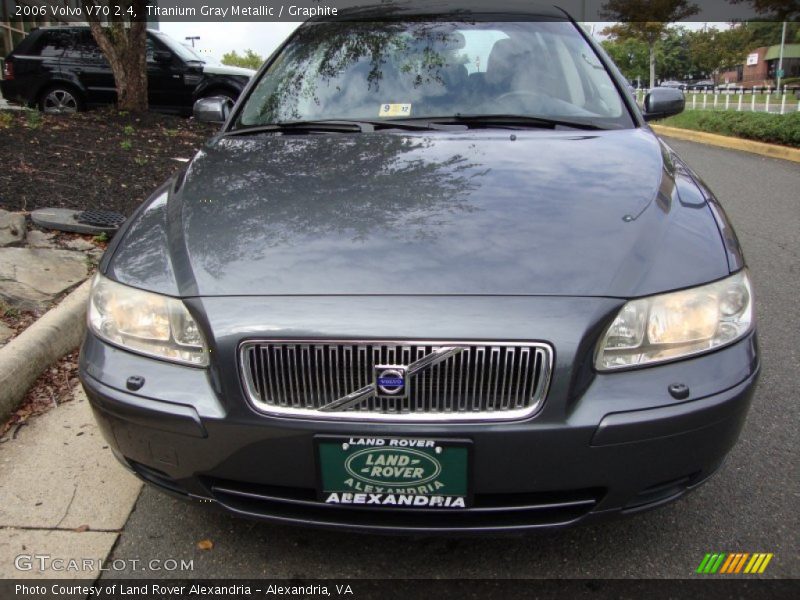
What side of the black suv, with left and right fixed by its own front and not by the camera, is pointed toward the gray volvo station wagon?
right

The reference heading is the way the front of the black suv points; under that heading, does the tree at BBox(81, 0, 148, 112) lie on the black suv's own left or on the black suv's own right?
on the black suv's own right

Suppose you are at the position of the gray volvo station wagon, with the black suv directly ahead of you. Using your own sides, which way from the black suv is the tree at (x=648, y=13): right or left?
right

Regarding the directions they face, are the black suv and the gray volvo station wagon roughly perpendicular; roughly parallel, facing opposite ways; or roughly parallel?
roughly perpendicular

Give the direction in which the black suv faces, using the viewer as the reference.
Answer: facing to the right of the viewer

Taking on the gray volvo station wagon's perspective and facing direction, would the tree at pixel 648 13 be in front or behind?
behind

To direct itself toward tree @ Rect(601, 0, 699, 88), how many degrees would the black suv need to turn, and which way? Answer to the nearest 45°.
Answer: approximately 45° to its left

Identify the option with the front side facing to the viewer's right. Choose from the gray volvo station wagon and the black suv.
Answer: the black suv

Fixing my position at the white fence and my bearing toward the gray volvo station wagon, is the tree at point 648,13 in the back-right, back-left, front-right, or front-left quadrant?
back-right

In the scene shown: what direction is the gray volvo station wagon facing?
toward the camera

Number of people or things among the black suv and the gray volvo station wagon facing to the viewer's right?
1

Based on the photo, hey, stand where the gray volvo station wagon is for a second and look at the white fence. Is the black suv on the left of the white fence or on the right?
left
